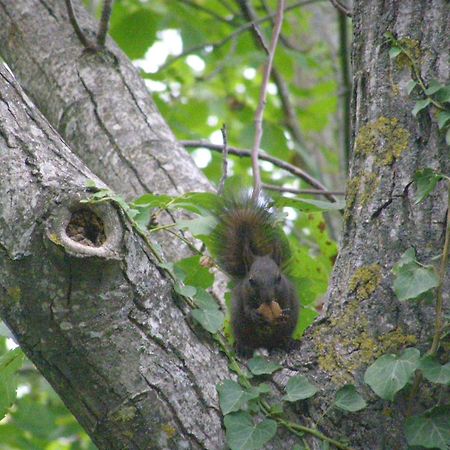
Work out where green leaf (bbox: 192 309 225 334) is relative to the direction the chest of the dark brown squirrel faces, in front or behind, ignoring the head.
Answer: in front

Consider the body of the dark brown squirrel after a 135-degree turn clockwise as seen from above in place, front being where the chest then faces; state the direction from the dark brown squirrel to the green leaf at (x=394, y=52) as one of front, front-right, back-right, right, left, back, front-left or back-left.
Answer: back

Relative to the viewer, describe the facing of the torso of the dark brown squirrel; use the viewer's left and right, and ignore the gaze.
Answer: facing the viewer

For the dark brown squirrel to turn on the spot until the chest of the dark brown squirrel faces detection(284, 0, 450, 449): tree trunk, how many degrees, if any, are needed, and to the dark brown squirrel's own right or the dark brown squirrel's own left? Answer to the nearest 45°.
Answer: approximately 45° to the dark brown squirrel's own left

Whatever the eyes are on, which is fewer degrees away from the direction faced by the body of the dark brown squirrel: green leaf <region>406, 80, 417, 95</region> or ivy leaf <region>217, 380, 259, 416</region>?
the ivy leaf

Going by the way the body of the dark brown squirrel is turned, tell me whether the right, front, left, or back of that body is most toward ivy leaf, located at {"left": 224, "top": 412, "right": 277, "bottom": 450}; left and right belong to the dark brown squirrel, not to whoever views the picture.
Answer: front

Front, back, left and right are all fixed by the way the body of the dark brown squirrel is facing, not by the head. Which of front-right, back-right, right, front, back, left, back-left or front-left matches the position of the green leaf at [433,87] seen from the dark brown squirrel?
front-left

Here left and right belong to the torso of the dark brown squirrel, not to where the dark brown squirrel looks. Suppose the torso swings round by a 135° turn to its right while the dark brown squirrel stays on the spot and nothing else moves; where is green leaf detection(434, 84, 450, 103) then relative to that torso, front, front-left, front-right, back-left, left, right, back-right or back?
back

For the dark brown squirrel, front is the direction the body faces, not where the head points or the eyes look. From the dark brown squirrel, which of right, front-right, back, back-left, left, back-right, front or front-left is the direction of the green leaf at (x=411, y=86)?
front-left

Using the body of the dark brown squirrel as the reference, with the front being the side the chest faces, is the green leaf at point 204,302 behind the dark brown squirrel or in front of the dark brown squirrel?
in front
